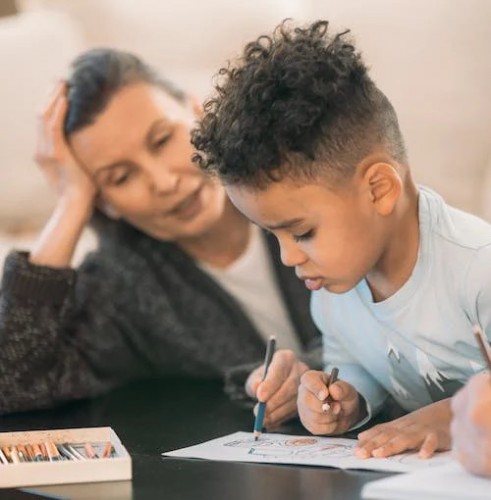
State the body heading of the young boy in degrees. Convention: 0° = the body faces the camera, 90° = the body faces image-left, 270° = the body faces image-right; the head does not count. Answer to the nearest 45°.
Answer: approximately 45°

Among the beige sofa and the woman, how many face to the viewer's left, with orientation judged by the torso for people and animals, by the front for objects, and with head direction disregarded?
0

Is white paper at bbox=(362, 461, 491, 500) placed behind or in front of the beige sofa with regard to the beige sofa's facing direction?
in front

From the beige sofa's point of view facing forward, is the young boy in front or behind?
in front

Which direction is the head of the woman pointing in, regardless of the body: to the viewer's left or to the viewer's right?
to the viewer's right

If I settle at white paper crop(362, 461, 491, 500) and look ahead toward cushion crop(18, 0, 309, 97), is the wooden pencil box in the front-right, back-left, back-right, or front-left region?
front-left

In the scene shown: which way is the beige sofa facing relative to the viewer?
toward the camera

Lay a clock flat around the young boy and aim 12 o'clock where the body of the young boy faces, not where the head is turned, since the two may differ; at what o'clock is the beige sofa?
The beige sofa is roughly at 4 o'clock from the young boy.

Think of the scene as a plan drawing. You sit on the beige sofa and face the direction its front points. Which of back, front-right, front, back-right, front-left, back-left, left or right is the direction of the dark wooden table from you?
front

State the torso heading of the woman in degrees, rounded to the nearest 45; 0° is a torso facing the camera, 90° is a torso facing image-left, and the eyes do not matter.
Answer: approximately 315°

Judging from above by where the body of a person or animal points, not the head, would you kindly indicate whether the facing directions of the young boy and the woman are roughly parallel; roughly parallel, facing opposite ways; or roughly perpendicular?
roughly perpendicular

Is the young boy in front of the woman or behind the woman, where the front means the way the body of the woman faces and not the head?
in front

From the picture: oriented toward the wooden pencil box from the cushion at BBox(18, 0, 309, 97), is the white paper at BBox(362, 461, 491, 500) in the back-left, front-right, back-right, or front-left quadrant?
front-left

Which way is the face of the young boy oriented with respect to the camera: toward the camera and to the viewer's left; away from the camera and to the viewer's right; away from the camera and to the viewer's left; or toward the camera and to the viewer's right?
toward the camera and to the viewer's left
